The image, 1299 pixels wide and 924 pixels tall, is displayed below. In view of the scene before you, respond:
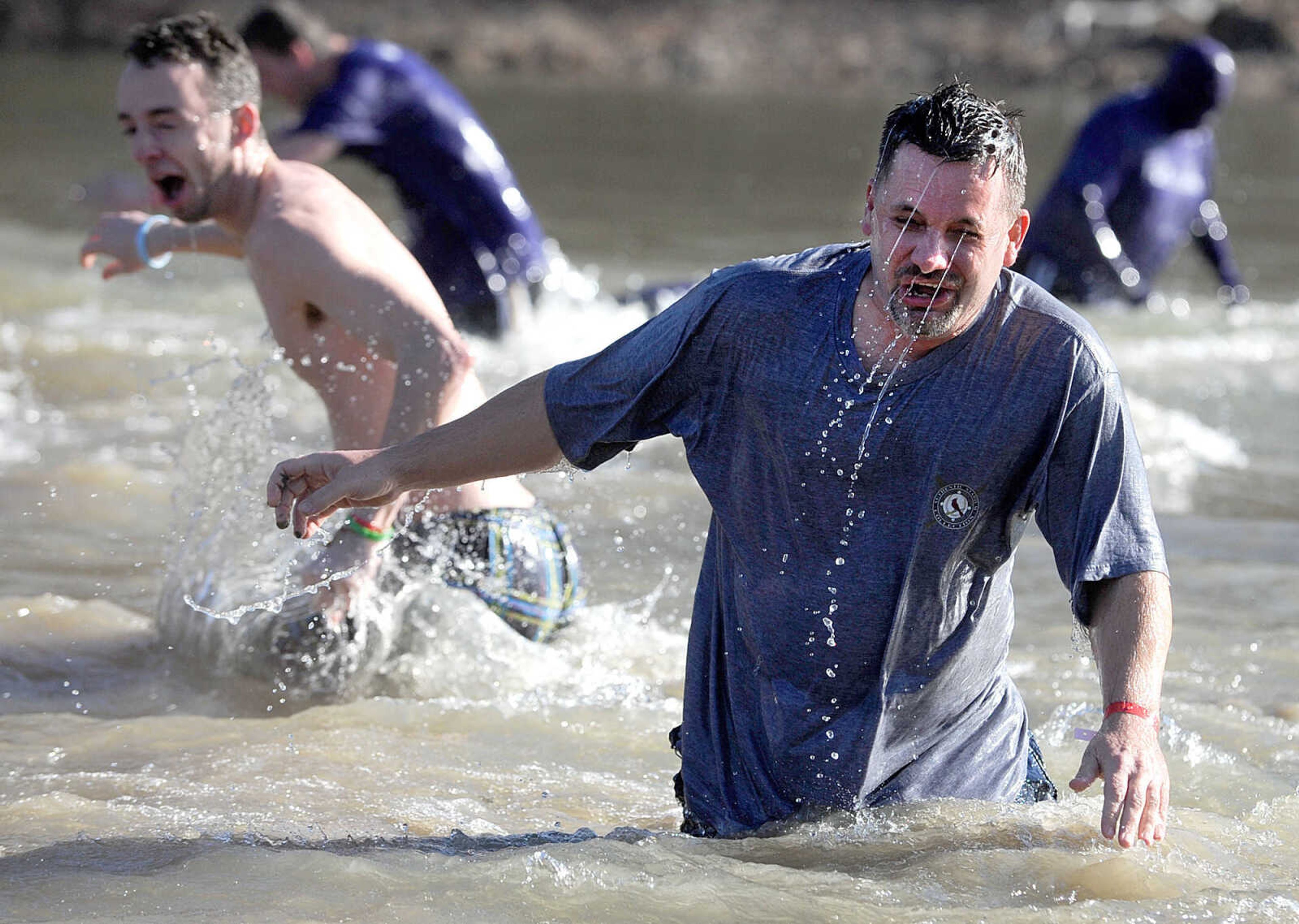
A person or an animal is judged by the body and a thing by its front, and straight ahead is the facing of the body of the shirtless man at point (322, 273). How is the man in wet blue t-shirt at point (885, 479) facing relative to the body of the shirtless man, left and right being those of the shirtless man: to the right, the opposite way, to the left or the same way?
to the left

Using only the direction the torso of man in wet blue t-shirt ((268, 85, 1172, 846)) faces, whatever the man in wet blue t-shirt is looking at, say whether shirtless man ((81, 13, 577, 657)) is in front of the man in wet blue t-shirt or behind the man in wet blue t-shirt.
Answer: behind

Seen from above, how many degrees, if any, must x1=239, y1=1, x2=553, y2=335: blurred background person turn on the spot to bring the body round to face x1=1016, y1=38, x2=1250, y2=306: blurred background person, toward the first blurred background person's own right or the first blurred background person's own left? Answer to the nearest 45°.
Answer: approximately 180°

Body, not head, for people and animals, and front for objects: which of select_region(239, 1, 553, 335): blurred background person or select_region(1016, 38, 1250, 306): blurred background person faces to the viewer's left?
select_region(239, 1, 553, 335): blurred background person

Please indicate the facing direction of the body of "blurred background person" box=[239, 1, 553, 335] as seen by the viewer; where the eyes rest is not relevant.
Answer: to the viewer's left

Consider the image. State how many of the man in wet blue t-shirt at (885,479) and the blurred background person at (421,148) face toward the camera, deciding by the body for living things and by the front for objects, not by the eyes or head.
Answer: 1

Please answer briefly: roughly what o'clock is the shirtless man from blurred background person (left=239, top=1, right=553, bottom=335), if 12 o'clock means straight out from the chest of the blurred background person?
The shirtless man is roughly at 9 o'clock from the blurred background person.

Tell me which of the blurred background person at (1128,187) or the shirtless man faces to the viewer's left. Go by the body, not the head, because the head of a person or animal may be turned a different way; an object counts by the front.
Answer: the shirtless man

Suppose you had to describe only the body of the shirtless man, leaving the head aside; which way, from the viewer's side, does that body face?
to the viewer's left

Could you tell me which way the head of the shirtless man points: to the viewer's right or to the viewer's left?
to the viewer's left
